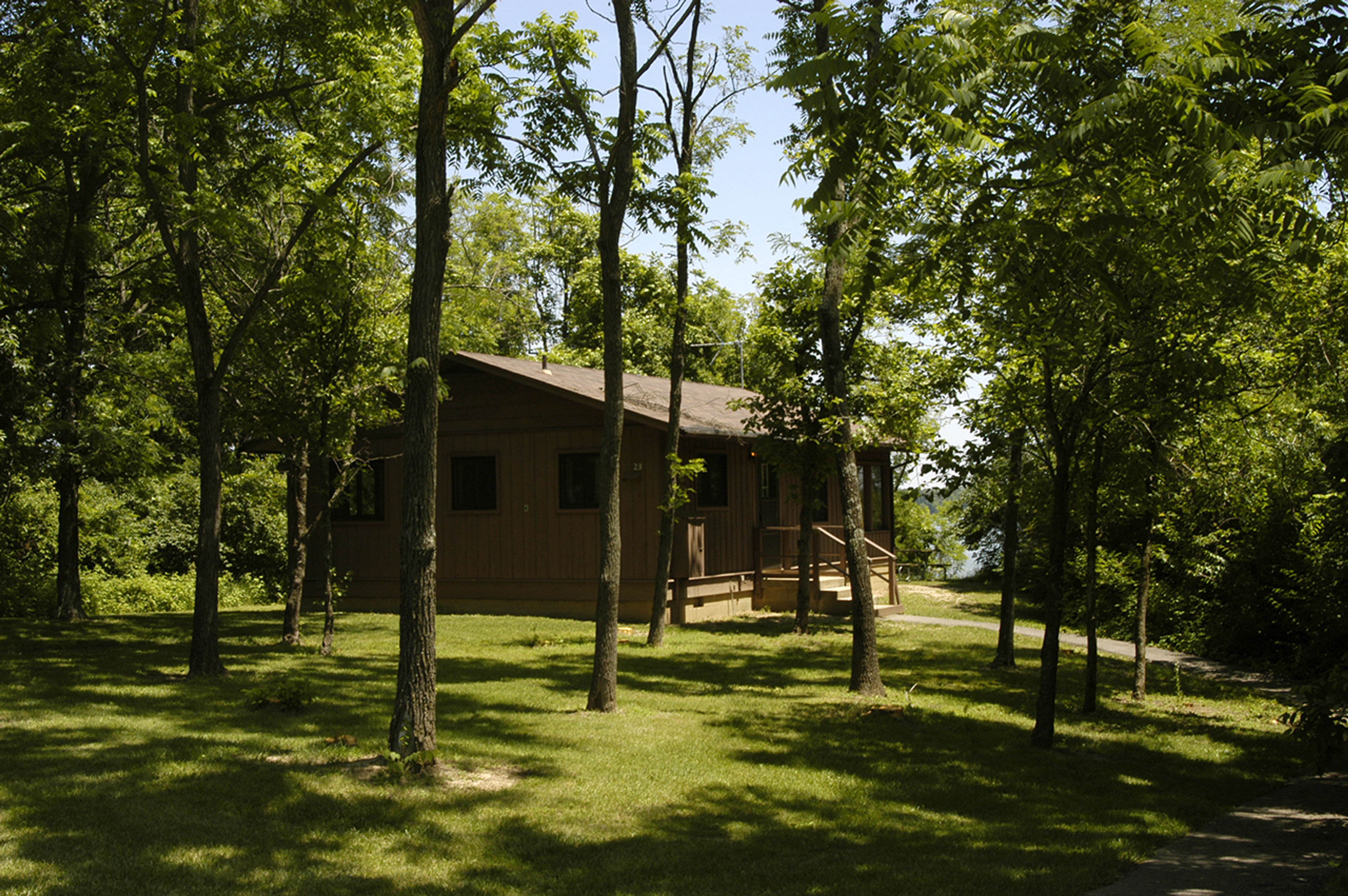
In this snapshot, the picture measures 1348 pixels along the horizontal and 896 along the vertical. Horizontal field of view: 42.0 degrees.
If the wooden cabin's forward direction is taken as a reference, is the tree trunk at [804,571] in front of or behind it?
in front

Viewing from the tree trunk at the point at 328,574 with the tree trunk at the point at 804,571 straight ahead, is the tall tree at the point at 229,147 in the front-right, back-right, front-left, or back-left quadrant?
back-right

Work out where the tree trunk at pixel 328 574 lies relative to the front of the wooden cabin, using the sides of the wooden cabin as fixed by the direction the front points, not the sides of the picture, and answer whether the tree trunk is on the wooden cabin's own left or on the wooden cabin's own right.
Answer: on the wooden cabin's own right

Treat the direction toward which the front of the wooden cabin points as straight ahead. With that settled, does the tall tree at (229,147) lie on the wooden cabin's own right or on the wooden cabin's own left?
on the wooden cabin's own right

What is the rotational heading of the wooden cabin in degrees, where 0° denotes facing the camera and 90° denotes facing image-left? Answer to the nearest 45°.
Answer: approximately 315°

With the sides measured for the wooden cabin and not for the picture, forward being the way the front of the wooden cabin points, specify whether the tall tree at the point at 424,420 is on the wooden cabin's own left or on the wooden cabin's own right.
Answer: on the wooden cabin's own right

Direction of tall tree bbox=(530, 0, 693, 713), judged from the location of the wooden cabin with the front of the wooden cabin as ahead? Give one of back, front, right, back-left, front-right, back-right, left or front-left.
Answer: front-right
